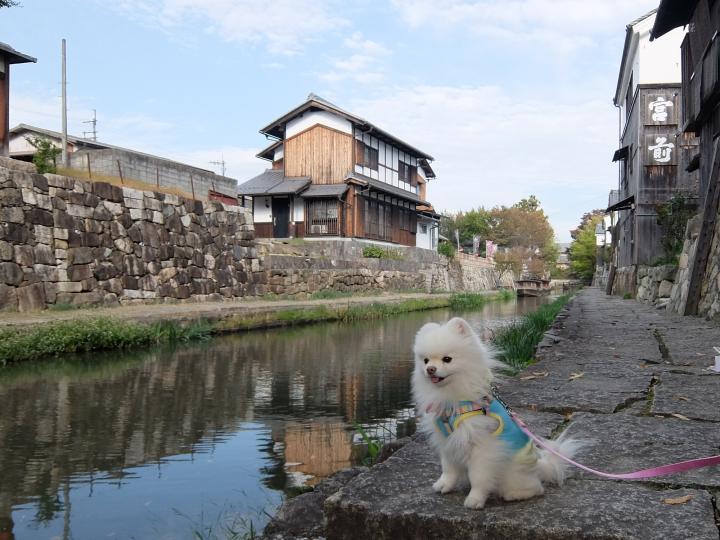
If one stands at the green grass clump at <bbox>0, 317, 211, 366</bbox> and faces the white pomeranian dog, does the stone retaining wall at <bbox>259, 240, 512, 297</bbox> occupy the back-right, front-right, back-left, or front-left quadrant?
back-left

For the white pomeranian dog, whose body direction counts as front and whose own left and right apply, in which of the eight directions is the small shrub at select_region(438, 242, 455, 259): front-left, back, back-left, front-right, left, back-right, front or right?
back-right

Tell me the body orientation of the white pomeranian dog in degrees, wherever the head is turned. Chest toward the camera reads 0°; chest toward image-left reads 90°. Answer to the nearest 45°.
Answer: approximately 45°

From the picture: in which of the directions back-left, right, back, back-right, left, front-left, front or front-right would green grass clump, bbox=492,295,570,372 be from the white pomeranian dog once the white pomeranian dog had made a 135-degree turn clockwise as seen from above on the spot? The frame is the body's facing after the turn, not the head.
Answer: front

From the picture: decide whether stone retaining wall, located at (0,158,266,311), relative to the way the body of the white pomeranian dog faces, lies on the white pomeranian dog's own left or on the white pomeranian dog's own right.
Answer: on the white pomeranian dog's own right

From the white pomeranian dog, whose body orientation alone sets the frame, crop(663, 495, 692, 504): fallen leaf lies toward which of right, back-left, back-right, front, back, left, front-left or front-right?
back-left

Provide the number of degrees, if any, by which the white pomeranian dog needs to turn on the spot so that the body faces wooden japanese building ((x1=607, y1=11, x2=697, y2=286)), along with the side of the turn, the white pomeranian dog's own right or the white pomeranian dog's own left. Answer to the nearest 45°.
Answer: approximately 135° to the white pomeranian dog's own right

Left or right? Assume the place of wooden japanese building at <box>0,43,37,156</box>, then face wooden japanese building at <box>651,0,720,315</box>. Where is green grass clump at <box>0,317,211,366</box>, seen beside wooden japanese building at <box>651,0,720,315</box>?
right

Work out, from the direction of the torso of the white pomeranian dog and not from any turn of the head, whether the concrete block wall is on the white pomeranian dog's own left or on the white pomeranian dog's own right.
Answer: on the white pomeranian dog's own right

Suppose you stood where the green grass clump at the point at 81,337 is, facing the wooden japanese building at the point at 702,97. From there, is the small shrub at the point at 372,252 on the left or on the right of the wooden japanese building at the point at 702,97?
left

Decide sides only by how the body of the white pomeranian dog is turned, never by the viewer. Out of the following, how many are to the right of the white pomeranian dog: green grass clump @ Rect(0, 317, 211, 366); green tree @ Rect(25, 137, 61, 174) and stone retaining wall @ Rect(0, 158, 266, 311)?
3

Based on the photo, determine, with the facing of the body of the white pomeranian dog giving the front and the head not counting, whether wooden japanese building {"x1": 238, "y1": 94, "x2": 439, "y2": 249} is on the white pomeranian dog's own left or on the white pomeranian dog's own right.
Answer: on the white pomeranian dog's own right

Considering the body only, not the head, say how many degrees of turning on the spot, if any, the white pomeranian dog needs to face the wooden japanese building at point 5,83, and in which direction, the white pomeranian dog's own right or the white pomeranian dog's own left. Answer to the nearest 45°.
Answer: approximately 90° to the white pomeranian dog's own right

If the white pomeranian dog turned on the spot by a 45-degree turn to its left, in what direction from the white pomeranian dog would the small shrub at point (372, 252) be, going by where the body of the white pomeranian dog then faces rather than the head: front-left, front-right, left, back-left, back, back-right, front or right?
back

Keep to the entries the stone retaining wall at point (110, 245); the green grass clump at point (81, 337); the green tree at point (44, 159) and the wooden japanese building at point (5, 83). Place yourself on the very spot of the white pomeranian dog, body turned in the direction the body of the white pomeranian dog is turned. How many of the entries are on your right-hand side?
4
